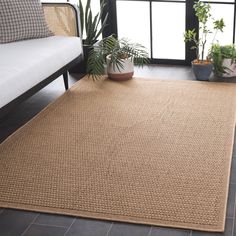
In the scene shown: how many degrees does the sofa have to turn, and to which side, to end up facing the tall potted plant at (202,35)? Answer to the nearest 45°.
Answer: approximately 45° to its left

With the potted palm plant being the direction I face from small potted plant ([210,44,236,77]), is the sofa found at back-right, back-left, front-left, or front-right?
front-left

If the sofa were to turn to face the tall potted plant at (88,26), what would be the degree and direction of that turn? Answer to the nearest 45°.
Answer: approximately 90° to its left

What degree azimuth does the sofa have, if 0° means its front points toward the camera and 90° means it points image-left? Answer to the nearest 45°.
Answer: approximately 315°

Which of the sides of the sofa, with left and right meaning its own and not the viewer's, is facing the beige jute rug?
front

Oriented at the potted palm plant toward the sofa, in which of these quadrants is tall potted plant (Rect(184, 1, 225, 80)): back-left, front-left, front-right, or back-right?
back-left

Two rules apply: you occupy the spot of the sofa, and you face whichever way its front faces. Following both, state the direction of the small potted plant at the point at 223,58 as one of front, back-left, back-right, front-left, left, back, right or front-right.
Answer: front-left

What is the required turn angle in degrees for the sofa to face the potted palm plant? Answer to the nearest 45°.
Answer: approximately 90° to its left

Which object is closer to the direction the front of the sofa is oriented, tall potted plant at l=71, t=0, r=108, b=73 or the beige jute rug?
the beige jute rug
